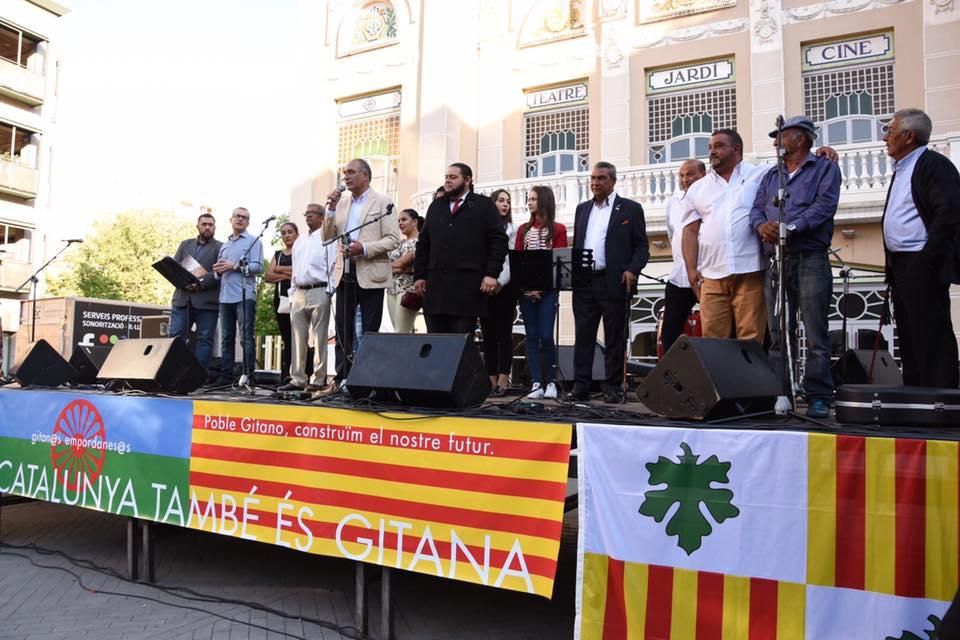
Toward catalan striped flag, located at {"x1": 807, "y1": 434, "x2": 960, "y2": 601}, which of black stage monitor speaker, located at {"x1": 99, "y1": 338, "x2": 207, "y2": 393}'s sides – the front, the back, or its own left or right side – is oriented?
right

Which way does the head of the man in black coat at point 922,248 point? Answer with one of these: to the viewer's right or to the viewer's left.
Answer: to the viewer's left

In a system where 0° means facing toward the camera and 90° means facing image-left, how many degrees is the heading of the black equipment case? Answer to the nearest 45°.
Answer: approximately 0°

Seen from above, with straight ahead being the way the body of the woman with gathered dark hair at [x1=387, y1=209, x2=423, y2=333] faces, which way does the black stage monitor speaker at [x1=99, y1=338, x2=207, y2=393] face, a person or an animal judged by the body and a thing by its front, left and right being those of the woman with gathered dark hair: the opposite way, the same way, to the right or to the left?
the opposite way

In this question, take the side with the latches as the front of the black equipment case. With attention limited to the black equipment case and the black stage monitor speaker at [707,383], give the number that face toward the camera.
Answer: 1

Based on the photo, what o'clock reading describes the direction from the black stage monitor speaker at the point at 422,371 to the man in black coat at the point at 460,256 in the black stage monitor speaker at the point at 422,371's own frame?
The man in black coat is roughly at 11 o'clock from the black stage monitor speaker.

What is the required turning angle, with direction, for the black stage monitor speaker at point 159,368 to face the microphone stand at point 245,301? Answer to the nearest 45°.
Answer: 0° — it already faces it
